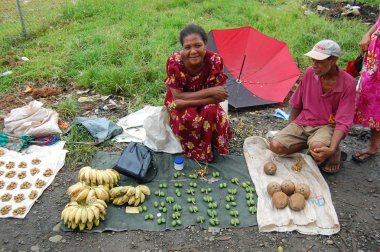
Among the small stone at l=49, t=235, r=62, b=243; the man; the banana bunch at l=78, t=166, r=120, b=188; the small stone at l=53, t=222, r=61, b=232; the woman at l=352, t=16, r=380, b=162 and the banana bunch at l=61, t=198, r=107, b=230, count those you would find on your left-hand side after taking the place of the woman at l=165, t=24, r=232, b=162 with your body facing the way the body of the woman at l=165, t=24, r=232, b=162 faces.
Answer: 2

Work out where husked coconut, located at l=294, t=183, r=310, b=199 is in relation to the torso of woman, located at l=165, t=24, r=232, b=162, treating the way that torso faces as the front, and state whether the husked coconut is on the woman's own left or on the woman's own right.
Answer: on the woman's own left

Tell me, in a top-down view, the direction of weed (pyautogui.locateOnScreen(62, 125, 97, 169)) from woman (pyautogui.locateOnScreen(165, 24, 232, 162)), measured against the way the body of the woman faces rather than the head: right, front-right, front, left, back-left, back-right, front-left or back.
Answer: right

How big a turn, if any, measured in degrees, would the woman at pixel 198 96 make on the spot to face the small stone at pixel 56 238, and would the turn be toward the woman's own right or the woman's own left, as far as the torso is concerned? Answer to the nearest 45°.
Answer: approximately 45° to the woman's own right

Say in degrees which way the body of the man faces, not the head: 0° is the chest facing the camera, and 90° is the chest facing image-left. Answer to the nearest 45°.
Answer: approximately 45°

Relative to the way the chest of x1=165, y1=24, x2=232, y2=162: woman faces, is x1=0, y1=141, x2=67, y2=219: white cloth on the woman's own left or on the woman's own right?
on the woman's own right

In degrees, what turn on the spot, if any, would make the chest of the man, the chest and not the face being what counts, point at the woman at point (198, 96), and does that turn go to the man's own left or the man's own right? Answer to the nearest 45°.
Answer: approximately 45° to the man's own right
